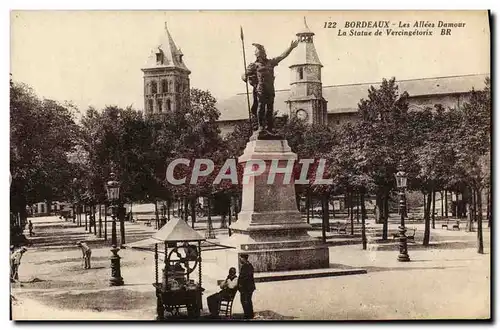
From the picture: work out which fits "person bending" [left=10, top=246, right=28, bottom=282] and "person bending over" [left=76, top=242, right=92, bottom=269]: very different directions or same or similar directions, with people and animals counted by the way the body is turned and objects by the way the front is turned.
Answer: very different directions

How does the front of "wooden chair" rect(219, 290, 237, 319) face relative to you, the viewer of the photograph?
facing to the left of the viewer

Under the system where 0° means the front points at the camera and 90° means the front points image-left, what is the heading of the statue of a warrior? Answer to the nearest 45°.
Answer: approximately 0°

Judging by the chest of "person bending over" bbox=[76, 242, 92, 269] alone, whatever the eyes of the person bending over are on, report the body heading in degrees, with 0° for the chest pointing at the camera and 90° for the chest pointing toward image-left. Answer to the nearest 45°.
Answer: approximately 90°

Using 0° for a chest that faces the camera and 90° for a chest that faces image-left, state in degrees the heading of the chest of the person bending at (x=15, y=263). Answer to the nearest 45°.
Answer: approximately 270°

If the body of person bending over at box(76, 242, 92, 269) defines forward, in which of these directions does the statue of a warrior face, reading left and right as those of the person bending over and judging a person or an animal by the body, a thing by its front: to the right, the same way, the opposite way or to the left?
to the left

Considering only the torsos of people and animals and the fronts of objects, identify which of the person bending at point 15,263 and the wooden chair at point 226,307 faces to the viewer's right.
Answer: the person bending

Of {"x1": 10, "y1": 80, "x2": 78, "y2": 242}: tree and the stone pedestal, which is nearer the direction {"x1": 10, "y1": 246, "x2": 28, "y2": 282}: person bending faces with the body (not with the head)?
the stone pedestal
